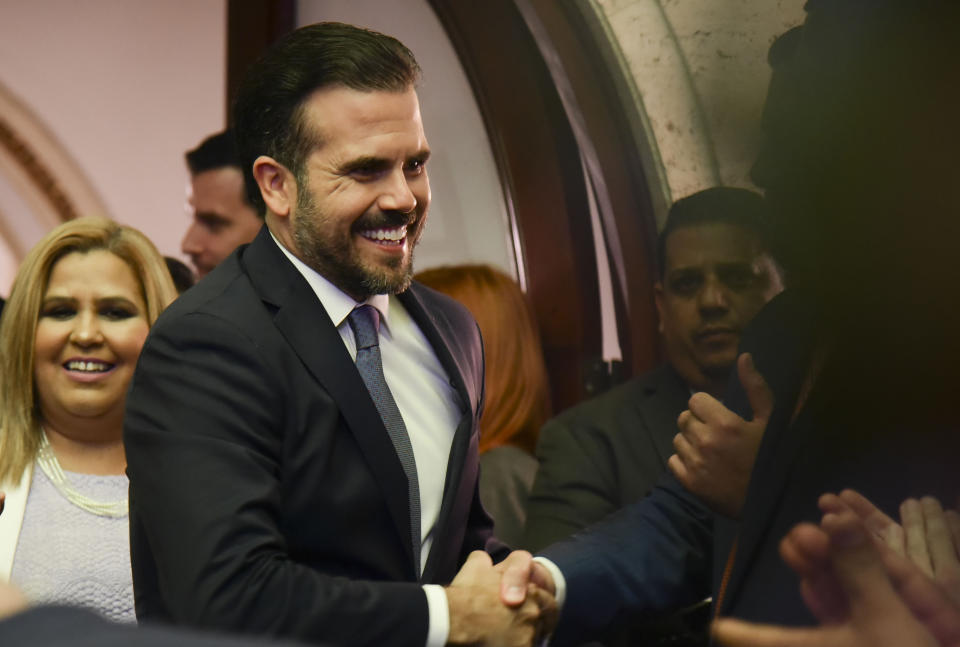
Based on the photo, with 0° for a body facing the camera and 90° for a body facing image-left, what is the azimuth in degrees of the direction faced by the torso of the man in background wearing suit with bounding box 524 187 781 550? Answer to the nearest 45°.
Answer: approximately 0°

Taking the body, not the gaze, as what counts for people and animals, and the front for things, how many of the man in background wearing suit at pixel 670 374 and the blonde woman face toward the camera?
2

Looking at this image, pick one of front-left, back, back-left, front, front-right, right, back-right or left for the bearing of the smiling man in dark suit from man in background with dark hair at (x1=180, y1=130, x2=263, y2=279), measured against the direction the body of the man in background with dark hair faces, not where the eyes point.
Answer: front-left

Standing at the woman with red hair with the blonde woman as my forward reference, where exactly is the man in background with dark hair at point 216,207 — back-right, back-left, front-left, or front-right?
front-right

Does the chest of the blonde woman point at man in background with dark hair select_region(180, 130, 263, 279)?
no

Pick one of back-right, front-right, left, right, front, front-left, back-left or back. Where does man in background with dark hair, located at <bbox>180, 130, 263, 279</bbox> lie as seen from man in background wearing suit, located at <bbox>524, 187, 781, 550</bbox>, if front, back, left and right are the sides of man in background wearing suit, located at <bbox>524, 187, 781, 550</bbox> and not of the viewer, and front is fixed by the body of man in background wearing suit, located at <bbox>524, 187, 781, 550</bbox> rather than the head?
back-right

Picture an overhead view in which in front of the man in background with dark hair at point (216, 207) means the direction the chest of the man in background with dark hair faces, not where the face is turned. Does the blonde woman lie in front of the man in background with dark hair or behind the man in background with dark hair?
in front

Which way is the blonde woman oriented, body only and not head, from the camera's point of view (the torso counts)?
toward the camera

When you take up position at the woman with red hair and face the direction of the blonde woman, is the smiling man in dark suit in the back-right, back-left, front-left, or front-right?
front-left

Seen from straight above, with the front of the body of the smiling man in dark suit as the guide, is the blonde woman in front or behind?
behind

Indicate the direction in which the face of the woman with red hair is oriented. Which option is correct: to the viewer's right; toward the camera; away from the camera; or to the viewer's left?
away from the camera

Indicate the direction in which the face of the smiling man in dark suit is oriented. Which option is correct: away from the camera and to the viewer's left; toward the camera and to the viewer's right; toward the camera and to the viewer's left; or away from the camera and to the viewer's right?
toward the camera and to the viewer's right

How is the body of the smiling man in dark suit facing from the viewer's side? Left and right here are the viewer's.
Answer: facing the viewer and to the right of the viewer
